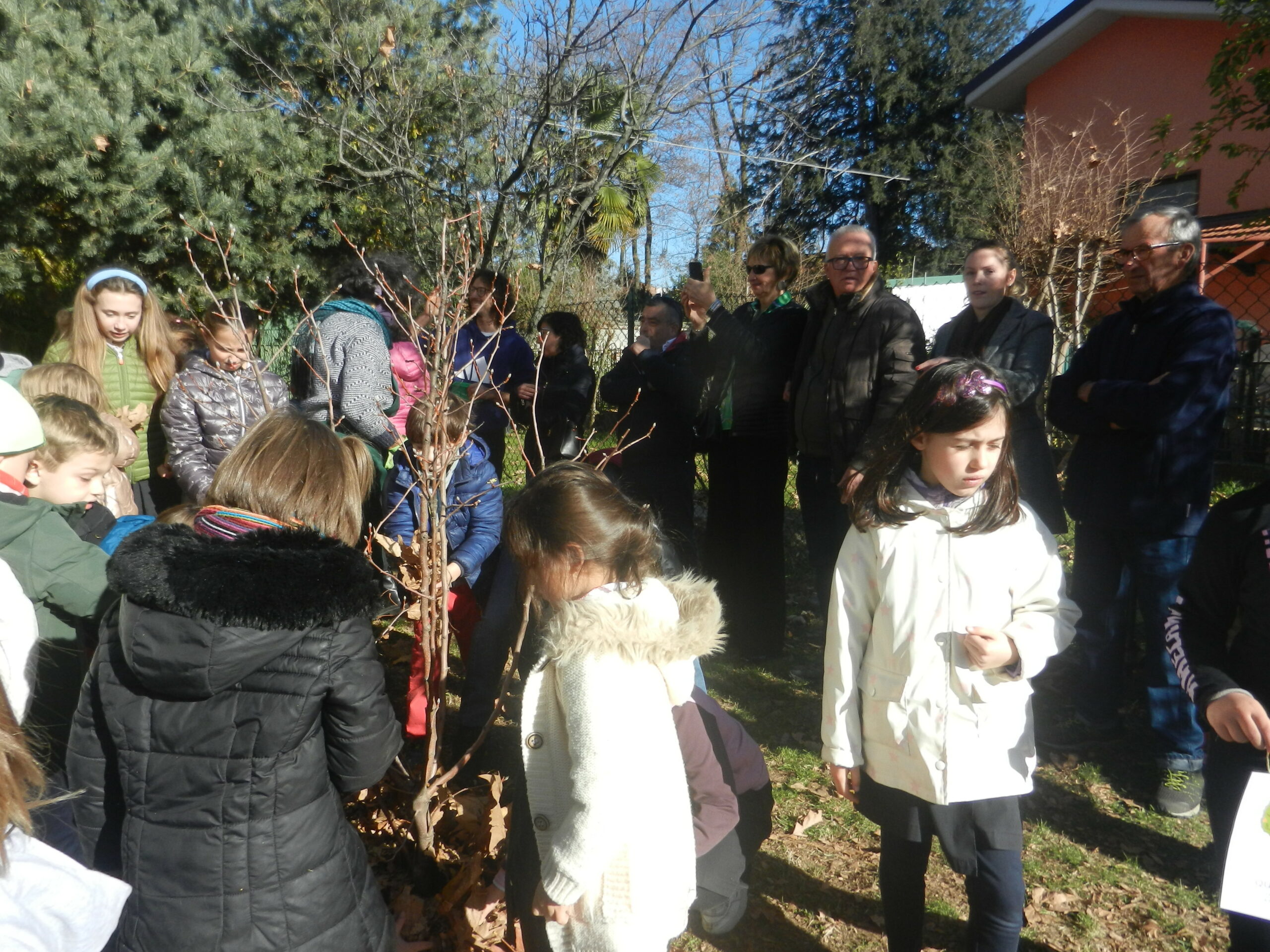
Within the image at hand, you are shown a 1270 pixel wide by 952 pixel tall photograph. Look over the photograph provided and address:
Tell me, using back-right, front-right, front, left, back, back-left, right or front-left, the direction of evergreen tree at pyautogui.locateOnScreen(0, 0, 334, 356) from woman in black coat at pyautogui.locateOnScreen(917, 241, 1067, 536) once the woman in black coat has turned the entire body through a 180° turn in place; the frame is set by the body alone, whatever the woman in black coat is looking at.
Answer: back-left

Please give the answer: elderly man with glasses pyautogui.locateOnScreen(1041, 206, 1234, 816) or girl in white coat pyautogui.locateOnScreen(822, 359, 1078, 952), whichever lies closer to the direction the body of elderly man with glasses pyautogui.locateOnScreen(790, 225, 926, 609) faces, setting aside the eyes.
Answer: the girl in white coat

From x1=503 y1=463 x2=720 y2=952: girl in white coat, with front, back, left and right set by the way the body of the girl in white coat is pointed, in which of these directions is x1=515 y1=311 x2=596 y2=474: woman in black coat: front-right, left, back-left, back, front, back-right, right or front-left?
right

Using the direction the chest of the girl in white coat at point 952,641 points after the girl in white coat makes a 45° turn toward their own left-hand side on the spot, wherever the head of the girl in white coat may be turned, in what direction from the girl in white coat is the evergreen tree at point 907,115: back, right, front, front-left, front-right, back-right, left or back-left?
back-left

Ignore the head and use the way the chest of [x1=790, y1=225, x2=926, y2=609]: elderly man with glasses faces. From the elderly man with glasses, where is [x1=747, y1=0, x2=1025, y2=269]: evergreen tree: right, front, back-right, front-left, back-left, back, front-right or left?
back-right

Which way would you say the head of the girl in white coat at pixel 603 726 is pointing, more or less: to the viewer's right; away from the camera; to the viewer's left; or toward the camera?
to the viewer's left

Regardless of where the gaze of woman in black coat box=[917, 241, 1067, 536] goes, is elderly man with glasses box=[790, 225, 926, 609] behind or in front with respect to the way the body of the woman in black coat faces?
in front

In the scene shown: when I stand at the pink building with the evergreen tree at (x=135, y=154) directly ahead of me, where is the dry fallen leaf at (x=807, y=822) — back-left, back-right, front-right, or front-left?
front-left

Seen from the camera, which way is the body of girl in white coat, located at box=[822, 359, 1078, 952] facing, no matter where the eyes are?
toward the camera

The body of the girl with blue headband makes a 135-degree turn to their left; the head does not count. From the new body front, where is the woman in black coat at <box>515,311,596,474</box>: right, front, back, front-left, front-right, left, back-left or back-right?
front-right

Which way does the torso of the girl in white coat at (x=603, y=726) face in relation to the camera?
to the viewer's left

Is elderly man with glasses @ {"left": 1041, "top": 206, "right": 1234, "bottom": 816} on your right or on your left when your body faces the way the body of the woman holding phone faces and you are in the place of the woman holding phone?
on your left

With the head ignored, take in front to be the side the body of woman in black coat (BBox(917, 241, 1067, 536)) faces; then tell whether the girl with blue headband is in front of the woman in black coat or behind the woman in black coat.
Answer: in front

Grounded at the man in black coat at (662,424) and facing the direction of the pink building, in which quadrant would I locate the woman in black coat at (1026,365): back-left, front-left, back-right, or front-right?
front-right

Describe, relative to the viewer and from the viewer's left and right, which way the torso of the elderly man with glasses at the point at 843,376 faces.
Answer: facing the viewer and to the left of the viewer

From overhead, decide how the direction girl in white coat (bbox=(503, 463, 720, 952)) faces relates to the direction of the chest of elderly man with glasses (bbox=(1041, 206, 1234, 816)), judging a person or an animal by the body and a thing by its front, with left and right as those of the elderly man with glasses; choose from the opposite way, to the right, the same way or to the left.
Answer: the same way

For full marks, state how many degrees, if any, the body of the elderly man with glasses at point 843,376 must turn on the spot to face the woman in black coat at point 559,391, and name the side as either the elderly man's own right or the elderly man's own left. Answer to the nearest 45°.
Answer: approximately 90° to the elderly man's own right

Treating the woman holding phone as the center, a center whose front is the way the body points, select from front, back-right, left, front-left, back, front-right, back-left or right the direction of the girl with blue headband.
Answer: front-right
